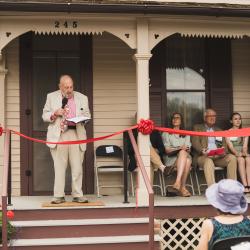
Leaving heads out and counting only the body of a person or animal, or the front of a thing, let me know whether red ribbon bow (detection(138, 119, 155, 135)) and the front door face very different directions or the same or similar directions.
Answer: same or similar directions

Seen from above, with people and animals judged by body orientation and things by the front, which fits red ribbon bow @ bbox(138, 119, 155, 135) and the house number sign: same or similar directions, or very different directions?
same or similar directions

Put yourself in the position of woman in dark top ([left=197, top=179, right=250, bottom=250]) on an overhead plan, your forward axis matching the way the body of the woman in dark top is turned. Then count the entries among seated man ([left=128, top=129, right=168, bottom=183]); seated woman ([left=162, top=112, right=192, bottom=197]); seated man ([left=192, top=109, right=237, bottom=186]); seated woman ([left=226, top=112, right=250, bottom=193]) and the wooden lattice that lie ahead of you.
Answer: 5

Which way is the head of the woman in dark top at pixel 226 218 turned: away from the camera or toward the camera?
away from the camera

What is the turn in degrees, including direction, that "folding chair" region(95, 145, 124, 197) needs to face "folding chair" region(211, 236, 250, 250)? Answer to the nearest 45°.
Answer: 0° — it already faces it

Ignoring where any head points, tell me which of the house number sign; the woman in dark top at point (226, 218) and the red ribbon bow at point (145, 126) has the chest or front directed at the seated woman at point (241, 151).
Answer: the woman in dark top

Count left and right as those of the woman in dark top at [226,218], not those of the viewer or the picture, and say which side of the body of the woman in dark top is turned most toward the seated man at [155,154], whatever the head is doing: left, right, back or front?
front

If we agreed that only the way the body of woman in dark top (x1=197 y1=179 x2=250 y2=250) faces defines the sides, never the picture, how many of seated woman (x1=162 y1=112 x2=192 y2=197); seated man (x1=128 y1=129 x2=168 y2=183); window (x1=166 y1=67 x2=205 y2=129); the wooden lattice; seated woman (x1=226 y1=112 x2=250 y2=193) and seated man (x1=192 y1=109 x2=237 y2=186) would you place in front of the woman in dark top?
6

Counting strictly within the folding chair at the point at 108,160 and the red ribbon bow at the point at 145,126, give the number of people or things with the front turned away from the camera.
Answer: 0

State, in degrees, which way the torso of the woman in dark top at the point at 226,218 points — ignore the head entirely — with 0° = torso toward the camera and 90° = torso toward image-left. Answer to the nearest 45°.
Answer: approximately 180°

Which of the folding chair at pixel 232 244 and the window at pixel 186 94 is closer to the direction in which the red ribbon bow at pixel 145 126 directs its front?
the folding chair

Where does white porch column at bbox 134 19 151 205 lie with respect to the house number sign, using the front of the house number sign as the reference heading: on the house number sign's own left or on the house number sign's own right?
on the house number sign's own left

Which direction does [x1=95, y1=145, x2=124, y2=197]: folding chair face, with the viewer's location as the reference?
facing the viewer

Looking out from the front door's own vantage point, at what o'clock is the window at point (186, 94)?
The window is roughly at 9 o'clock from the front door.

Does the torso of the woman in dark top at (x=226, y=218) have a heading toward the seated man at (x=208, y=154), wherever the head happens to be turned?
yes

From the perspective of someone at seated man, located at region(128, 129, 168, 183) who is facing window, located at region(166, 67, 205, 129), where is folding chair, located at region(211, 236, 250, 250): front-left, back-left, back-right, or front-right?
back-right

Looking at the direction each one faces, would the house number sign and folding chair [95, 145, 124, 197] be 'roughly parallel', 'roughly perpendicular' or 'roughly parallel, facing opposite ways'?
roughly parallel

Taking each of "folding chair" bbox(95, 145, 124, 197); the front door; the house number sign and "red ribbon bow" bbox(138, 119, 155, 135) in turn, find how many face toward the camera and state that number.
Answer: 4

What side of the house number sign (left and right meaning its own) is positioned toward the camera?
front
